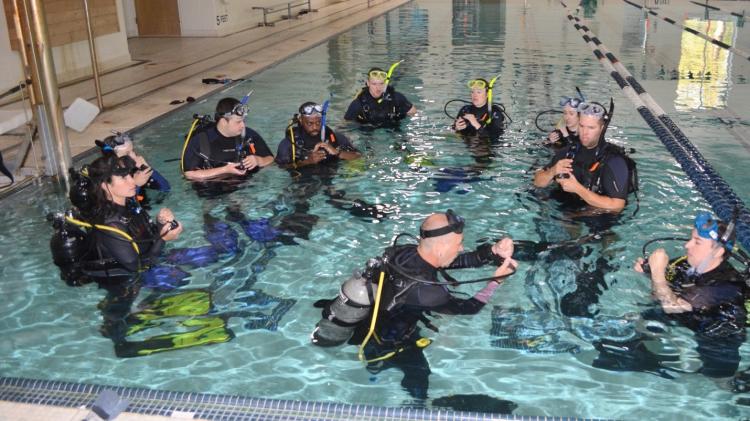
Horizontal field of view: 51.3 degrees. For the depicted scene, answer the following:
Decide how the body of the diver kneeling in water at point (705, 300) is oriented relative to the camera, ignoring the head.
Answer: to the viewer's left

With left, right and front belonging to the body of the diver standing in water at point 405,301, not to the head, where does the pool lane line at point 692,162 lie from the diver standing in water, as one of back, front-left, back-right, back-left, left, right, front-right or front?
front

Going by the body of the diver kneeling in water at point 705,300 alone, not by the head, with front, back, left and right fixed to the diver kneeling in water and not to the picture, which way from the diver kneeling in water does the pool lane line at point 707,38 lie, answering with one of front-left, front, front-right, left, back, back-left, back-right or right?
right

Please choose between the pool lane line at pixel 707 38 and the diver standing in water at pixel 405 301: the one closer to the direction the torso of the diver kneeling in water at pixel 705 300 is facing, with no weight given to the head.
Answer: the diver standing in water

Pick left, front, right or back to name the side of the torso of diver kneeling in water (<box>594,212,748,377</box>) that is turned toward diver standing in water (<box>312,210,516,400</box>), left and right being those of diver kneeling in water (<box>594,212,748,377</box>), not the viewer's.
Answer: front

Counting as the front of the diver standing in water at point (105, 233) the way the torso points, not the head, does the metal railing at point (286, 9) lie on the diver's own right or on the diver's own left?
on the diver's own left

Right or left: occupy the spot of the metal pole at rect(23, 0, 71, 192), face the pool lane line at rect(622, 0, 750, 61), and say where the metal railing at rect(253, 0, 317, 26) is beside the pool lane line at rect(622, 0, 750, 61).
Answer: left

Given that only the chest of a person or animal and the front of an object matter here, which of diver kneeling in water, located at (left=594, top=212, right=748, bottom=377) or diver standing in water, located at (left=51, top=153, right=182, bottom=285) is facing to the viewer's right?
diver standing in water, located at (left=51, top=153, right=182, bottom=285)

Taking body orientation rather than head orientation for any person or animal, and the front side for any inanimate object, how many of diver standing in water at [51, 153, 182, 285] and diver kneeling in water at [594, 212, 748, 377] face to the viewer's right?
1

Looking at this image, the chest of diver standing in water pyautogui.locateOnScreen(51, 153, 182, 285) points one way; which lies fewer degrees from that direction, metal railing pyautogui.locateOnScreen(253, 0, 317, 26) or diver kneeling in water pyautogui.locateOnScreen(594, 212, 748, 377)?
the diver kneeling in water

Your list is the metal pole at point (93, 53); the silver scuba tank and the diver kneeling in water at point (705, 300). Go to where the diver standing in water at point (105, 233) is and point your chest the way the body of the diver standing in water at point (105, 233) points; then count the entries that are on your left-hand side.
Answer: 1

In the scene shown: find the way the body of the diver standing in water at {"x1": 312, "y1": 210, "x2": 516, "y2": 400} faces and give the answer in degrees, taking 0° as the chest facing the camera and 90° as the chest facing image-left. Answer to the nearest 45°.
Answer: approximately 225°

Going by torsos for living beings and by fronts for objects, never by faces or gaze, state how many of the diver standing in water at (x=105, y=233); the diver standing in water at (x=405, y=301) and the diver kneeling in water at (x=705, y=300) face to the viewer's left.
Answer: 1

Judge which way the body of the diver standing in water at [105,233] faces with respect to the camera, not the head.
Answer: to the viewer's right
